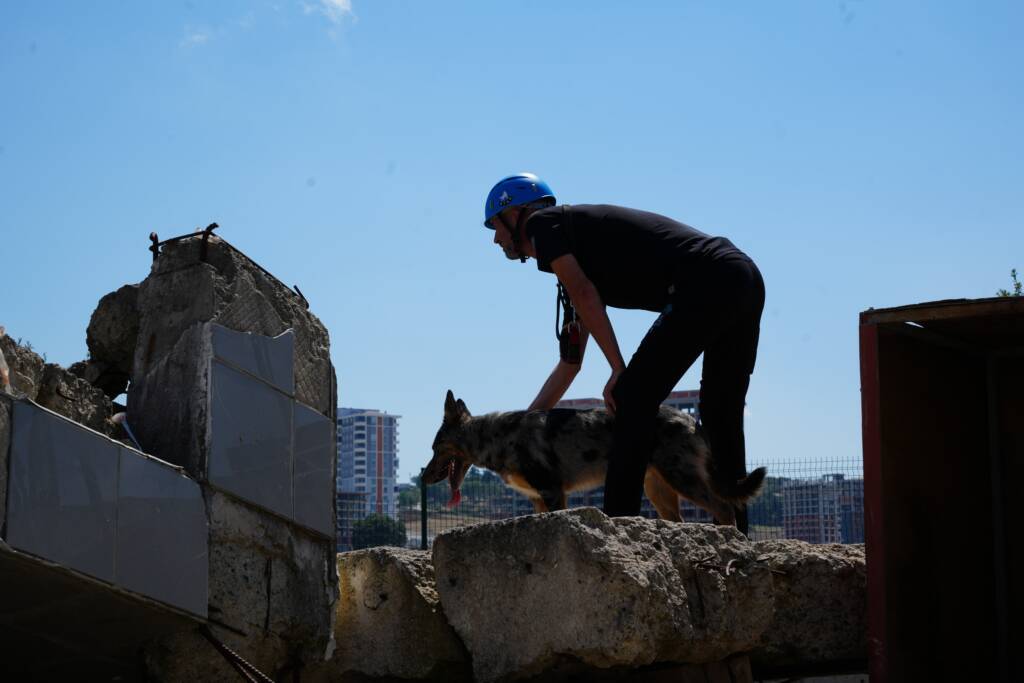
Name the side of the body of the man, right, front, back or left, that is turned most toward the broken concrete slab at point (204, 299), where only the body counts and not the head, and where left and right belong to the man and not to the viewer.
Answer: front

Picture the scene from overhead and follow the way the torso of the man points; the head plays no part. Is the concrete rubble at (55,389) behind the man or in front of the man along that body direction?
in front

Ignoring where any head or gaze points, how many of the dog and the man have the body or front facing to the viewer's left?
2

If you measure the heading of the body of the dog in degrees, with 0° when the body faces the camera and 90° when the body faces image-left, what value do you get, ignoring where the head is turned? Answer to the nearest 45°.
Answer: approximately 90°

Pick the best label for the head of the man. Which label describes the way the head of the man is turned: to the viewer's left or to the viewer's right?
to the viewer's left

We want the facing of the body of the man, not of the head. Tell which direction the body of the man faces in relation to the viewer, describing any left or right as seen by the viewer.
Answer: facing to the left of the viewer
